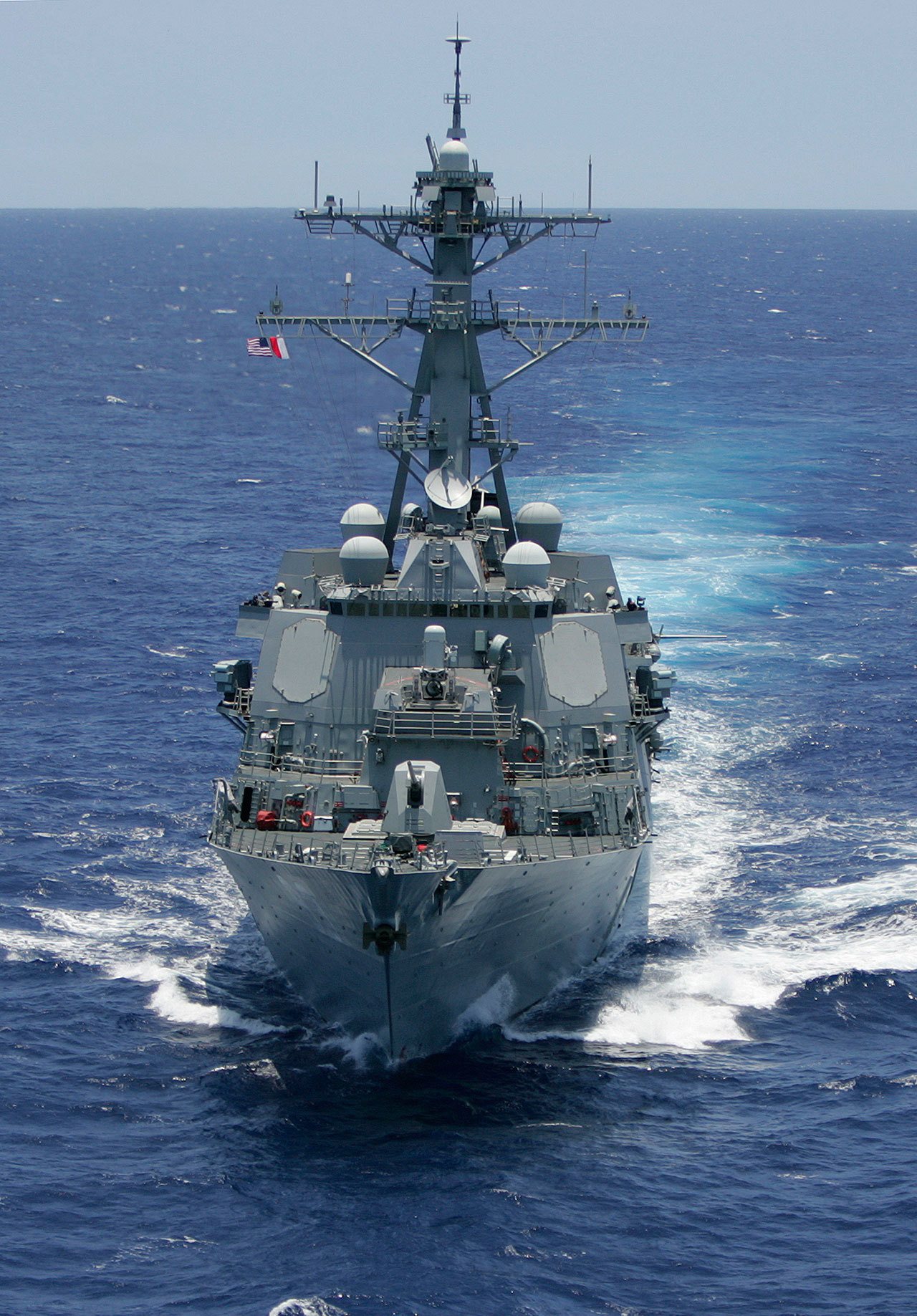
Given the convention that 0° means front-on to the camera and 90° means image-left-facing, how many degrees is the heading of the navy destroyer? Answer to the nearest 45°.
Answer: approximately 0°
